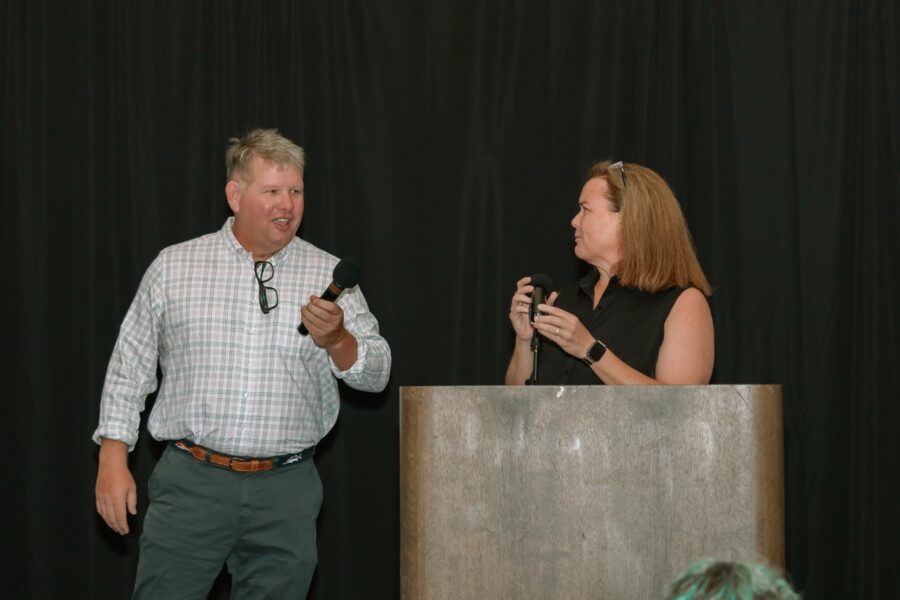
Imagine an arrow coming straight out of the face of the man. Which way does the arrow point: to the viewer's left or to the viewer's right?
to the viewer's right

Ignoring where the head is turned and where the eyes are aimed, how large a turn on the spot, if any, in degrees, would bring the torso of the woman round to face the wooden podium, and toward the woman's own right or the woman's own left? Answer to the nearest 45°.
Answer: approximately 45° to the woman's own left

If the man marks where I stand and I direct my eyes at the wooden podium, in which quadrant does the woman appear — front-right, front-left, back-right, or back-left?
front-left

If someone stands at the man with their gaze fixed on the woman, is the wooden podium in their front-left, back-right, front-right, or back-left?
front-right

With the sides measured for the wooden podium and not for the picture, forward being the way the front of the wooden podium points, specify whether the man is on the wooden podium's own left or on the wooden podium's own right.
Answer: on the wooden podium's own right

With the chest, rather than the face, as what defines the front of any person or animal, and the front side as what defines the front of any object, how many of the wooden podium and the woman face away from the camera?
0

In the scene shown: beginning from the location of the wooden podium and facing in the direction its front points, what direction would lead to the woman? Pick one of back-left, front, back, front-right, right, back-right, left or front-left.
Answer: back

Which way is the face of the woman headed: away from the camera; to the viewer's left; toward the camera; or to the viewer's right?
to the viewer's left

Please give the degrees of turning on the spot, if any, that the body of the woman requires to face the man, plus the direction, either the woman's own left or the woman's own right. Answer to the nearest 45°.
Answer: approximately 45° to the woman's own right
